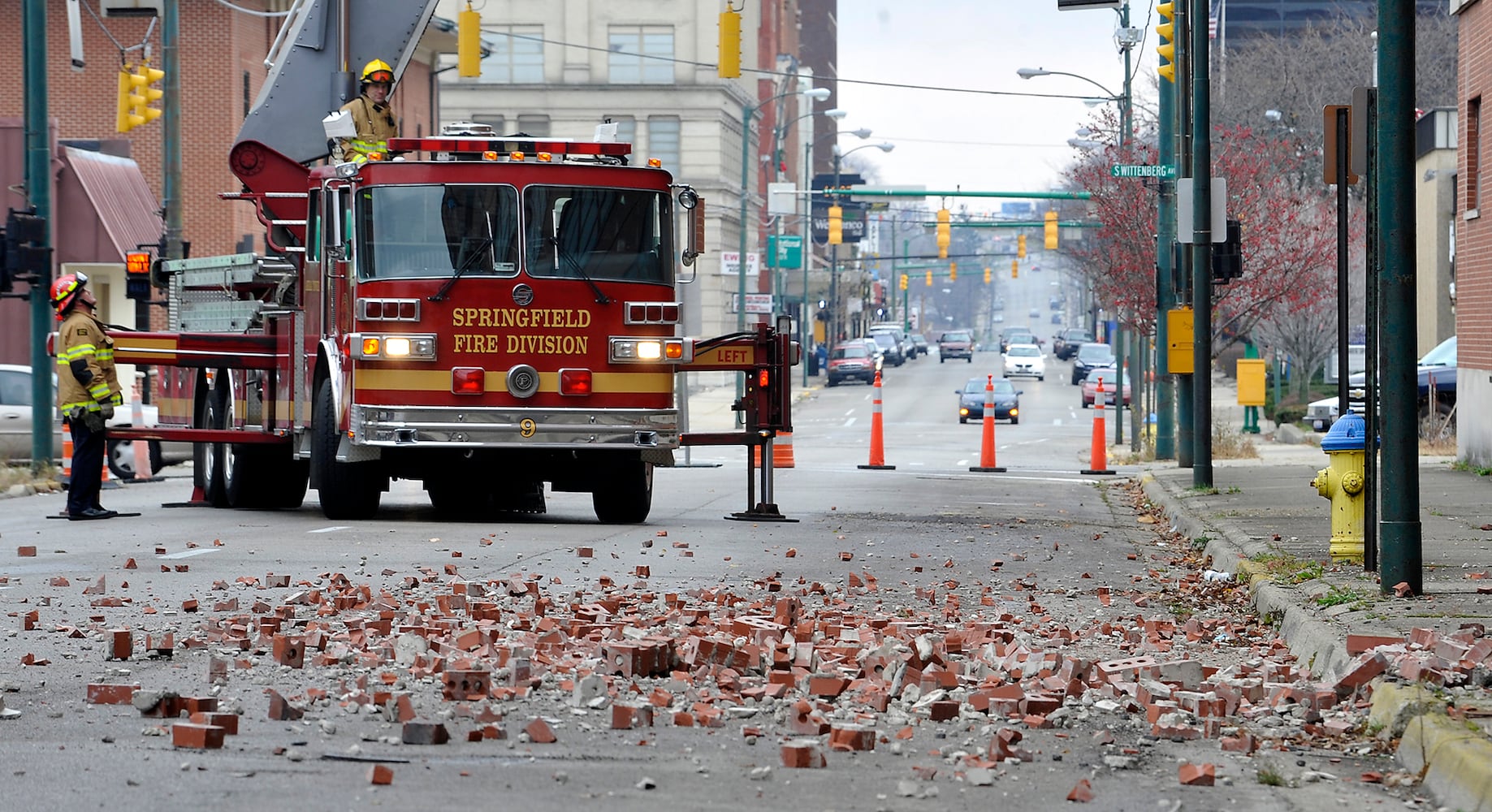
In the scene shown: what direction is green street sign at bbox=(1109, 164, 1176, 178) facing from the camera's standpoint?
toward the camera

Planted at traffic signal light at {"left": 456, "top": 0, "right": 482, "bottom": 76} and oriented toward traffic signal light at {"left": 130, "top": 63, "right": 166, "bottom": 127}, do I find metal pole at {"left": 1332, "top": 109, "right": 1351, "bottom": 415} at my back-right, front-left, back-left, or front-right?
back-left

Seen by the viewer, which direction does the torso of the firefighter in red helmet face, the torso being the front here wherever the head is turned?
to the viewer's right

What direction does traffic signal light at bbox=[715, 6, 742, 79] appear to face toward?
away from the camera

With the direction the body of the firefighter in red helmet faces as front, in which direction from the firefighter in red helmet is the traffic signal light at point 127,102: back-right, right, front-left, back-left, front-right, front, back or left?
left

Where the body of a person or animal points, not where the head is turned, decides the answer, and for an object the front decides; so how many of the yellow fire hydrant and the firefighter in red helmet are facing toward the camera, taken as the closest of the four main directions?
0

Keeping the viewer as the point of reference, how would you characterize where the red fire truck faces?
facing the viewer

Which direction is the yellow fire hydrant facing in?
to the viewer's left

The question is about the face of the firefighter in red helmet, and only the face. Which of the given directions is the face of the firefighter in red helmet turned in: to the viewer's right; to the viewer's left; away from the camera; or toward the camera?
to the viewer's right

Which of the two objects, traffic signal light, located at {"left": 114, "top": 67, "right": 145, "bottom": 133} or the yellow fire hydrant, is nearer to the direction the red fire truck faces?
the yellow fire hydrant
